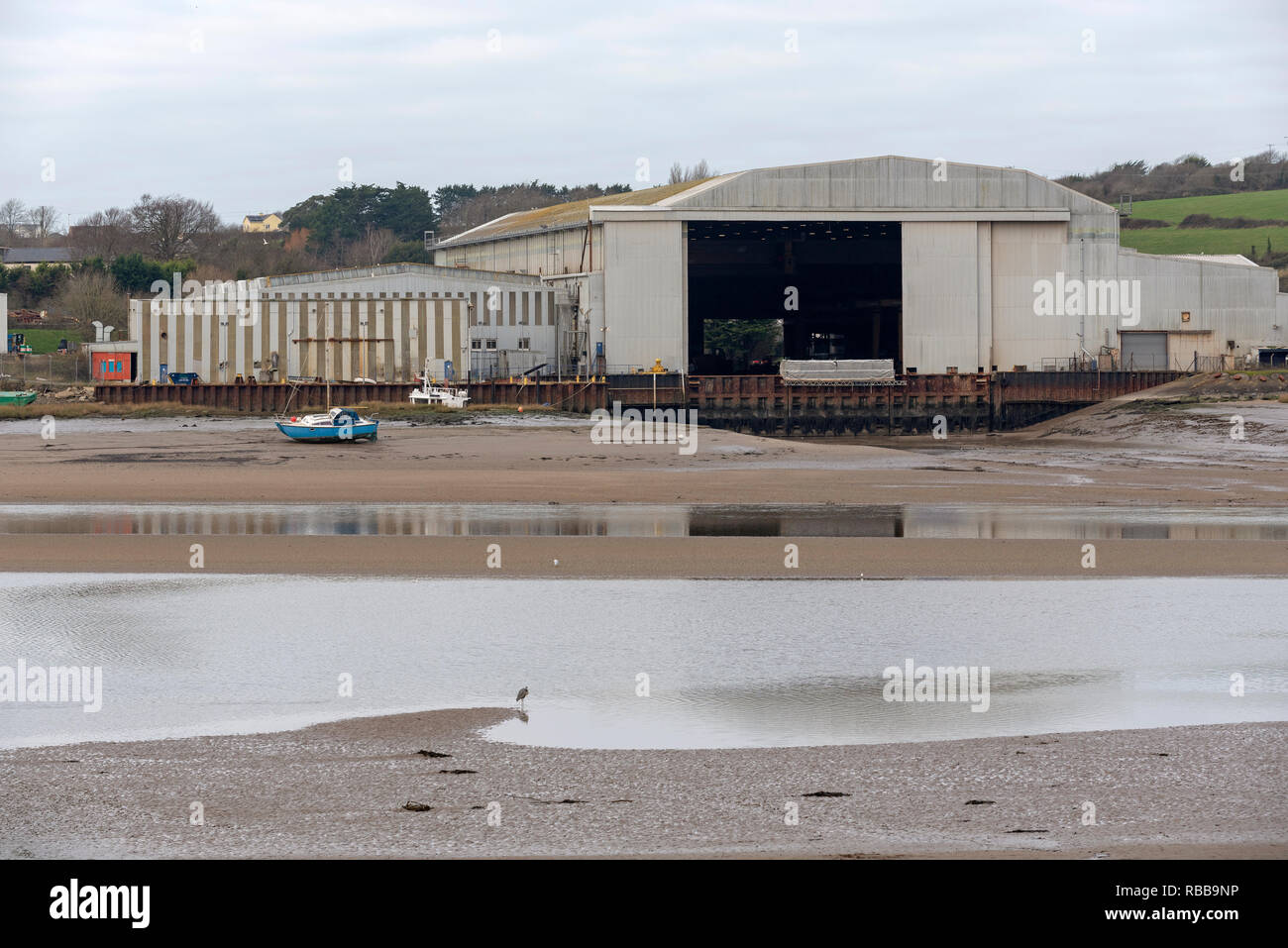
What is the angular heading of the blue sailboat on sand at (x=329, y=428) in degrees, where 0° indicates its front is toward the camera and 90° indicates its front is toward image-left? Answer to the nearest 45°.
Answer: approximately 90°
